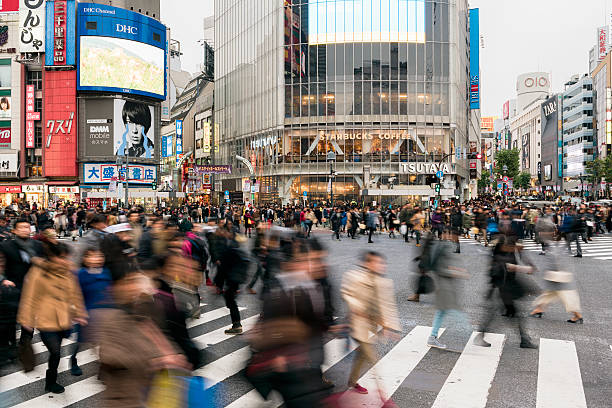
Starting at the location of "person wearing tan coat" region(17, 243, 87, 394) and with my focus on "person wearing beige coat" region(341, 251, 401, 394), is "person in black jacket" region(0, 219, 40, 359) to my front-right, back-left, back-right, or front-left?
back-left

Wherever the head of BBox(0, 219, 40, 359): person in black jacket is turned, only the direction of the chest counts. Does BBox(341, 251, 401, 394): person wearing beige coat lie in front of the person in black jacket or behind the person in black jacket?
in front

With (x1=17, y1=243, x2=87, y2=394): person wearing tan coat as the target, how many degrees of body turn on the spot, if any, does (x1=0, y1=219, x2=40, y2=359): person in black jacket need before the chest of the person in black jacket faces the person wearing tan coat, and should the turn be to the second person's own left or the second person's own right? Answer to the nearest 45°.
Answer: approximately 45° to the second person's own right

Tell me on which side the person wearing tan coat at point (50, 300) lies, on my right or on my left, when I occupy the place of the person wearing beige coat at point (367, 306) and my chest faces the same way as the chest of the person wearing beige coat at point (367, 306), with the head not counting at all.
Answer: on my right
